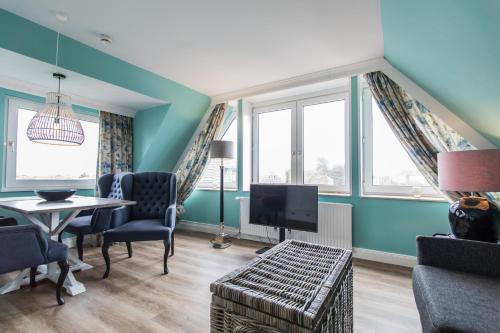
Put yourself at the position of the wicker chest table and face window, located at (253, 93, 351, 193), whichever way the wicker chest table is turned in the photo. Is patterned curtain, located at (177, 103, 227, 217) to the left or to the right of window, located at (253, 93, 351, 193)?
left

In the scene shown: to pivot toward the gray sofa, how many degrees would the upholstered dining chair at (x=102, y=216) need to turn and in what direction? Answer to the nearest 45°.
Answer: approximately 90° to its left

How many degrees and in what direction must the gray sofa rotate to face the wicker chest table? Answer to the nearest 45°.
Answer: approximately 45° to its right

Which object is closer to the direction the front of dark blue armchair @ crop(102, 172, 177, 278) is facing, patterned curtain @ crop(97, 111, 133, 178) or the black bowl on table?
the black bowl on table

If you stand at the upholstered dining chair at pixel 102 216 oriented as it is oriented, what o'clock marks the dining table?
The dining table is roughly at 12 o'clock from the upholstered dining chair.

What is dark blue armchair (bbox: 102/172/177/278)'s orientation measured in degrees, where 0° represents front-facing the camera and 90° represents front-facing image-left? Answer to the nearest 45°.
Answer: approximately 45°
